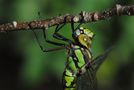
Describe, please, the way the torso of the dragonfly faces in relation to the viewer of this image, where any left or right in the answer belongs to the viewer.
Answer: facing to the left of the viewer
